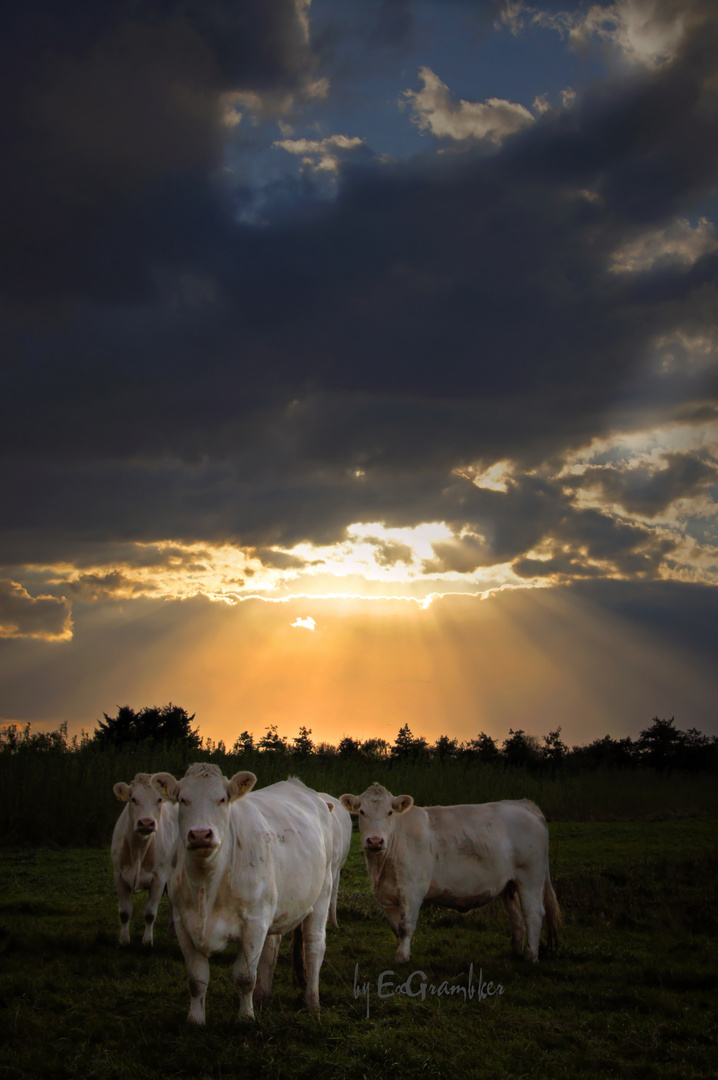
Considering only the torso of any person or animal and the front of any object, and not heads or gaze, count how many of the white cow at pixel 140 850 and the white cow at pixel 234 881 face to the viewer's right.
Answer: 0

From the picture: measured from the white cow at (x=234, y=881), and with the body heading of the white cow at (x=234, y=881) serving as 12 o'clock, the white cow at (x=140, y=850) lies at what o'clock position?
the white cow at (x=140, y=850) is roughly at 4 o'clock from the white cow at (x=234, y=881).

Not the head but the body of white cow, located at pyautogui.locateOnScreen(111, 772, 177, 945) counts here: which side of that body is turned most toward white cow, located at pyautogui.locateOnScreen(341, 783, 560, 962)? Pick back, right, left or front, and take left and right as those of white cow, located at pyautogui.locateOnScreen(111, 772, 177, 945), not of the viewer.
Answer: left

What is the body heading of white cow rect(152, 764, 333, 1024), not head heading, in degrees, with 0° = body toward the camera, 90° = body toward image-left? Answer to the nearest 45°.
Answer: approximately 45°

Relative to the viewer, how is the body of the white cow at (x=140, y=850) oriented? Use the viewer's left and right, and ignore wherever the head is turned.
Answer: facing the viewer

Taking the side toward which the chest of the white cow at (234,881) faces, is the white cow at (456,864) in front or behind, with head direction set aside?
behind
